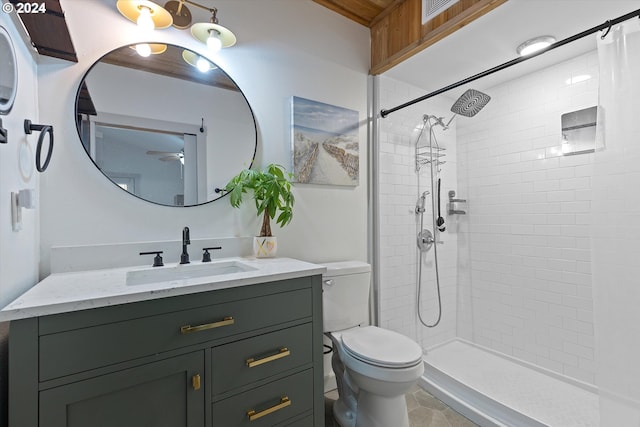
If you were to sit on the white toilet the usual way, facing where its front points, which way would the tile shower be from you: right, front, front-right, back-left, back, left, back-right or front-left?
left

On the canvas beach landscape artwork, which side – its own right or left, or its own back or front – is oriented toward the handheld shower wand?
left

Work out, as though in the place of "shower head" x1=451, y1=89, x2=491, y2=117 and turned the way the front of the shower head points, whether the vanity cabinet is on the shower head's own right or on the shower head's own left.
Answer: on the shower head's own right

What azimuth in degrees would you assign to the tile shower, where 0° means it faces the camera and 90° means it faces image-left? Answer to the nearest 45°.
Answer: approximately 45°

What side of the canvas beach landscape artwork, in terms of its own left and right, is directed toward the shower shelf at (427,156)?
left

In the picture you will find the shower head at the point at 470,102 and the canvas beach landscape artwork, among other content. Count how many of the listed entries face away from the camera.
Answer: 0

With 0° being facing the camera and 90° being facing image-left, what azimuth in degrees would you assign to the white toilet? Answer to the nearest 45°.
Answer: approximately 315°
